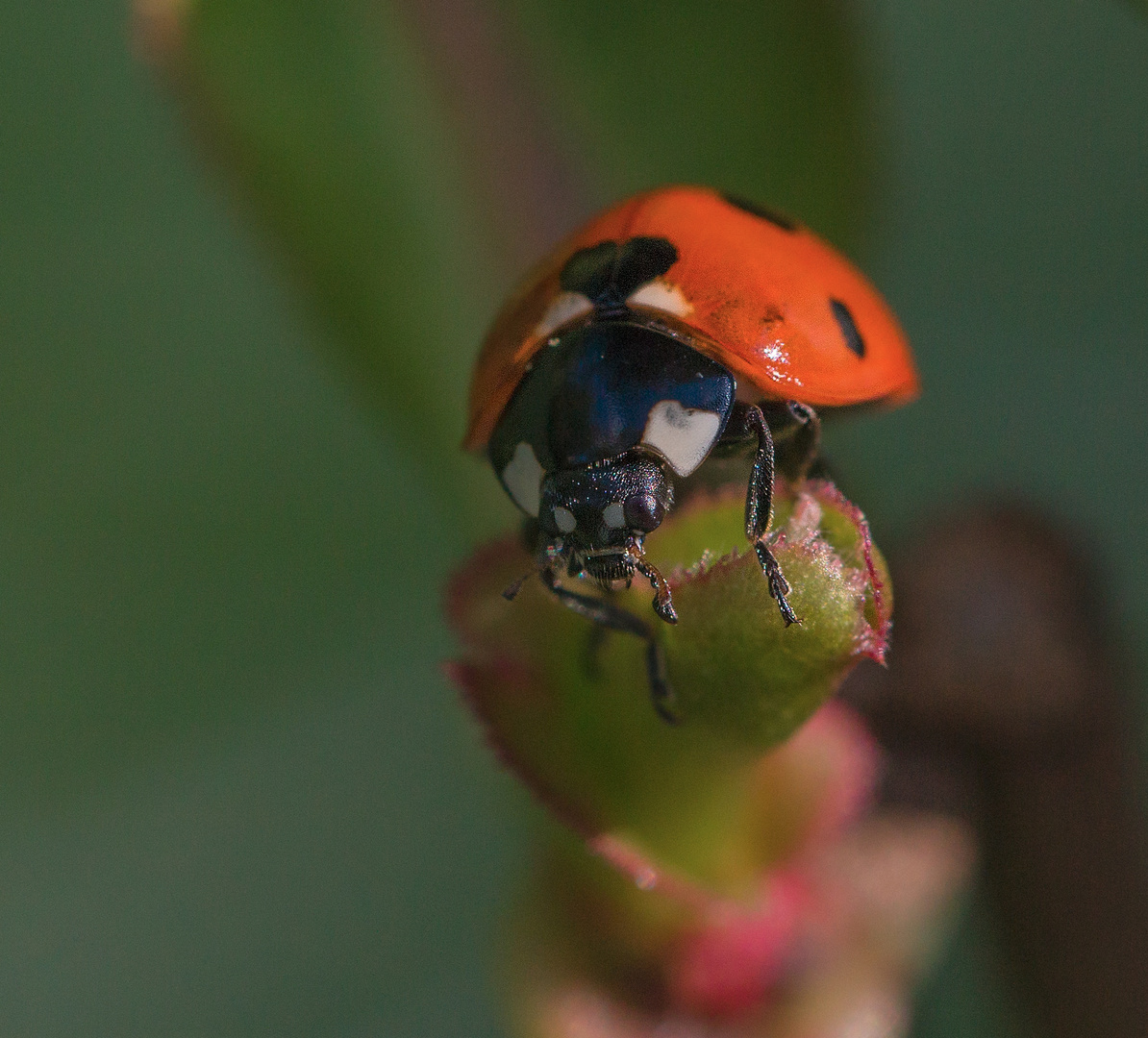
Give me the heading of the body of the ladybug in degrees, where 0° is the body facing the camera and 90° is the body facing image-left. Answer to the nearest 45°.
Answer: approximately 45°
